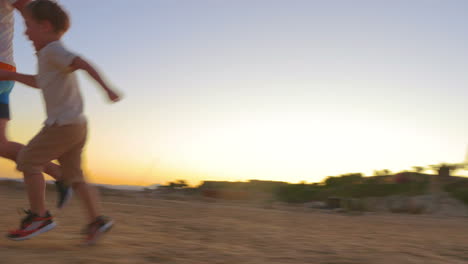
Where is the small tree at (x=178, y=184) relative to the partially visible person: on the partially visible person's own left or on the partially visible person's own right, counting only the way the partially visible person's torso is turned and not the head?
on the partially visible person's own right

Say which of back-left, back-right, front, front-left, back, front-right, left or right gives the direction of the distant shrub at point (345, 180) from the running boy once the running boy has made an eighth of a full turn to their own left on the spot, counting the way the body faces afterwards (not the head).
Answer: back

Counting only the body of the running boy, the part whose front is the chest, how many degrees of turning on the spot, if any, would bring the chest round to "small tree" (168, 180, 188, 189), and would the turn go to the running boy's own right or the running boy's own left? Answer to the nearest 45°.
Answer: approximately 90° to the running boy's own right

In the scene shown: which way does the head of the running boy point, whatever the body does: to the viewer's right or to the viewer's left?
to the viewer's left

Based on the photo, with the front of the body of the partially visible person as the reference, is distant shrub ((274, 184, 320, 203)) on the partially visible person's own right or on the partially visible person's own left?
on the partially visible person's own right

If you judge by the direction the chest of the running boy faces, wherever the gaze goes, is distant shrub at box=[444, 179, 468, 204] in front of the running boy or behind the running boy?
behind

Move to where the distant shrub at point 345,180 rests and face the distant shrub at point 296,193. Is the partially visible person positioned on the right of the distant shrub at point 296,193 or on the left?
left

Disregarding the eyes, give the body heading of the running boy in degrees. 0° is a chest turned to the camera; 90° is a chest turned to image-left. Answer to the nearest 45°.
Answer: approximately 90°

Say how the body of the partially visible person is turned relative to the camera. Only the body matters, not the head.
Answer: to the viewer's left

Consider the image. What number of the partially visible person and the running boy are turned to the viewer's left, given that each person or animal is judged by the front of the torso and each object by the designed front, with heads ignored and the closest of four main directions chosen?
2
